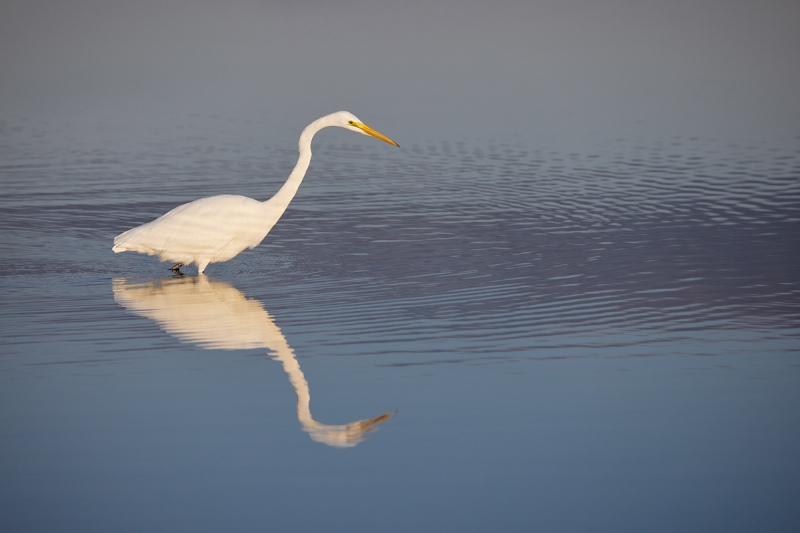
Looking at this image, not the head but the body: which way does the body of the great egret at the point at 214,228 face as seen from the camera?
to the viewer's right
